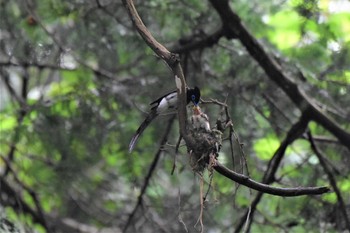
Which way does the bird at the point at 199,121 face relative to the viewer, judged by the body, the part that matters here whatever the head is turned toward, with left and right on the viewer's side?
facing to the left of the viewer
